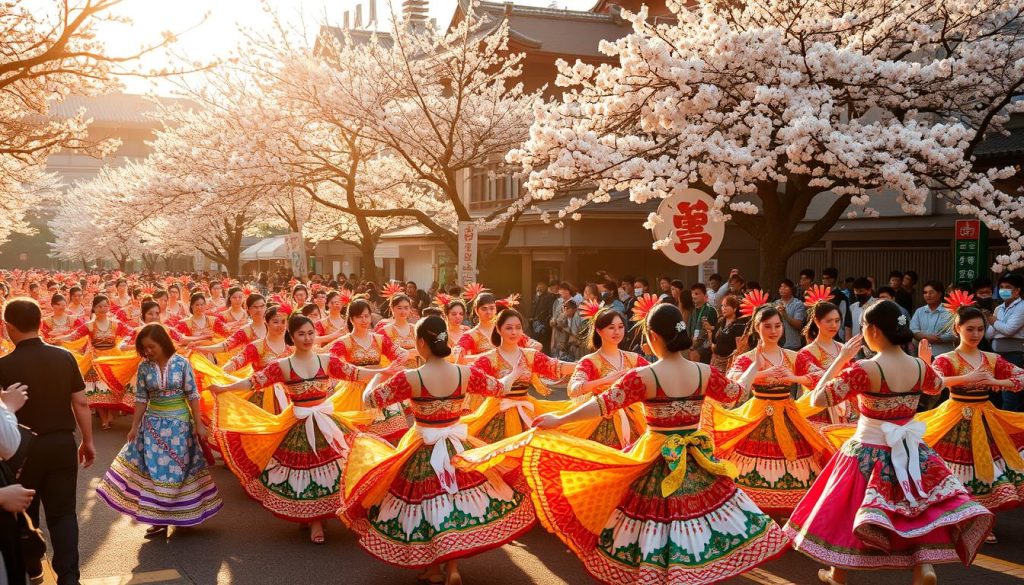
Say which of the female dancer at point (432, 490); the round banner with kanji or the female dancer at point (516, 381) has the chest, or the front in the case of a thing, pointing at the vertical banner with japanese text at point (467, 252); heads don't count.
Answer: the female dancer at point (432, 490)

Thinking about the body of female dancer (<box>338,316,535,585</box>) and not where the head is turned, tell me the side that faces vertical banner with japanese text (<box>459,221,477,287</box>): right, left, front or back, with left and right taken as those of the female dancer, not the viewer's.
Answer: front

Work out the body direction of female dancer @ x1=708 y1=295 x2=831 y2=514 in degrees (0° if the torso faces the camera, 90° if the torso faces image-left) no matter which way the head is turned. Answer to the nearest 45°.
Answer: approximately 0°

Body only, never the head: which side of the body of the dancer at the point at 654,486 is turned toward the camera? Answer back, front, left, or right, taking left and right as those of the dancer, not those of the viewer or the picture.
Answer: back

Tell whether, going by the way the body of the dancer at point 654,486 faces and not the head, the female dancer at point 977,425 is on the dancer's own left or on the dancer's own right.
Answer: on the dancer's own right

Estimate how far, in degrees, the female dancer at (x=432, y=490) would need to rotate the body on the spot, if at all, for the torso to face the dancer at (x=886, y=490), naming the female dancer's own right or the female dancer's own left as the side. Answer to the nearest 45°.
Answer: approximately 90° to the female dancer's own right

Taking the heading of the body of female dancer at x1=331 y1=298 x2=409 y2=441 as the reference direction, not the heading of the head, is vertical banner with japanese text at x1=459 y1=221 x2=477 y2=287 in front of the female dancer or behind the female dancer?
behind

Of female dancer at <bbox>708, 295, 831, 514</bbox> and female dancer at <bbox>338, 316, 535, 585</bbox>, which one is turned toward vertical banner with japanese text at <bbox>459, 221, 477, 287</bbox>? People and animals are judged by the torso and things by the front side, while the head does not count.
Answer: female dancer at <bbox>338, 316, 535, 585</bbox>

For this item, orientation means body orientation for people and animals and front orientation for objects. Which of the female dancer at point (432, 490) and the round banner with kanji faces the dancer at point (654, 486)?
the round banner with kanji

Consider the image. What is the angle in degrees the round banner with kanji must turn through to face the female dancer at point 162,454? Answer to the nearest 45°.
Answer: approximately 45° to its right

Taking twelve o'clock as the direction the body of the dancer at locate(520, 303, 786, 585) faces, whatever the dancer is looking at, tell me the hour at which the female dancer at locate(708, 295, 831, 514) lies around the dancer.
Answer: The female dancer is roughly at 1 o'clock from the dancer.

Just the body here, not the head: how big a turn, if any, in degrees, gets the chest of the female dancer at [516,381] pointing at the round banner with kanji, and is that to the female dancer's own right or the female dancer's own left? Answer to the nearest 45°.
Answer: approximately 135° to the female dancer's own left
